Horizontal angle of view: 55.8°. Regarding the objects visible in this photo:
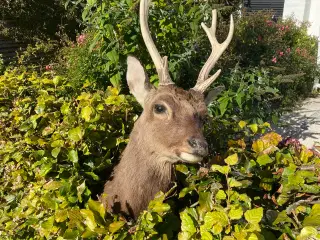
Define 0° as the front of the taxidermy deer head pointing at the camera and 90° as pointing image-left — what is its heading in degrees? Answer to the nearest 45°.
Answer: approximately 315°

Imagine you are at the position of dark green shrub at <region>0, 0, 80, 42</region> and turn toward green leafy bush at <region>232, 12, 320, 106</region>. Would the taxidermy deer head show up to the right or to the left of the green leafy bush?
right

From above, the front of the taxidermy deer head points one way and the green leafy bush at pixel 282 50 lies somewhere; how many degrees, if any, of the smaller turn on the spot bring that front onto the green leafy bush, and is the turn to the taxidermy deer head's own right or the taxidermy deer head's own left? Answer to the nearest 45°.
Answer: approximately 90° to the taxidermy deer head's own left

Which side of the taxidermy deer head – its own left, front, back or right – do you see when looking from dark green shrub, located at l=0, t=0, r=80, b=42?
back

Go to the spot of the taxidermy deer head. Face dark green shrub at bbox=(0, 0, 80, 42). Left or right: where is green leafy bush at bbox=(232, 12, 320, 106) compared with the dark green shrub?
right
